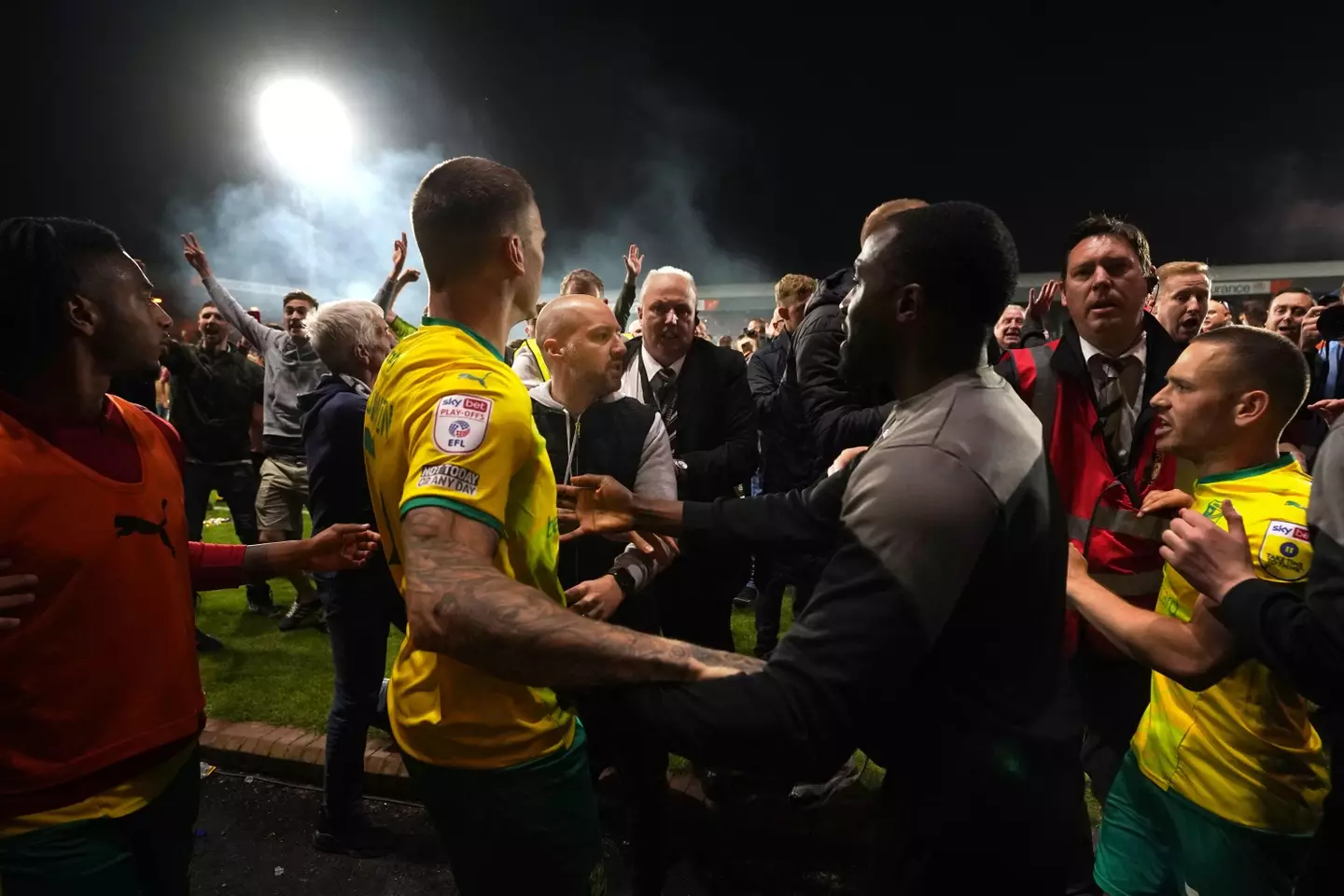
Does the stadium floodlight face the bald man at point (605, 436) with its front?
yes

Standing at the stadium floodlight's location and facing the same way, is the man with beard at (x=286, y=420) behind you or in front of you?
in front

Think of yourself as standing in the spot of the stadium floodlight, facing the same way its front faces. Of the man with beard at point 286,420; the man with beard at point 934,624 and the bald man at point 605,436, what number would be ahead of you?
3

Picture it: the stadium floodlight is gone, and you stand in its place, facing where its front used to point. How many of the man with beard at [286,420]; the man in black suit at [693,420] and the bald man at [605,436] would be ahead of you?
3

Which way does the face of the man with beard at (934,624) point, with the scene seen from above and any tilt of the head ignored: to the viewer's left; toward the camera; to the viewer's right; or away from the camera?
to the viewer's left

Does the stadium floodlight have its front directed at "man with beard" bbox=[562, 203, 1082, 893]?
yes

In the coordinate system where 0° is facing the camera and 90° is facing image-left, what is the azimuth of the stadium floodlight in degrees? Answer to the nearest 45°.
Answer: approximately 0°

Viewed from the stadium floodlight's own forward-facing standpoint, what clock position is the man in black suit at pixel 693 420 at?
The man in black suit is roughly at 12 o'clock from the stadium floodlight.
